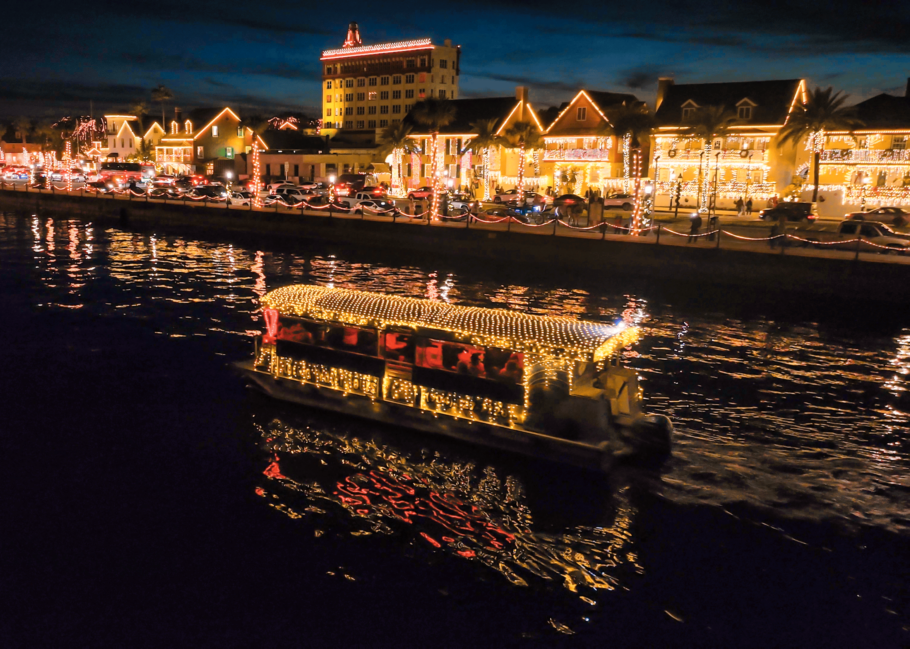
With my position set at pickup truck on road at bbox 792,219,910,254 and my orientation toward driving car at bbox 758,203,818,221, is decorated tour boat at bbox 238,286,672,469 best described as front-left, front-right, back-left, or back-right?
back-left

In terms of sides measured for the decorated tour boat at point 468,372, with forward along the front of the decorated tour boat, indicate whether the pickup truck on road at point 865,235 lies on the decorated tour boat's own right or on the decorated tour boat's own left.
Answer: on the decorated tour boat's own right

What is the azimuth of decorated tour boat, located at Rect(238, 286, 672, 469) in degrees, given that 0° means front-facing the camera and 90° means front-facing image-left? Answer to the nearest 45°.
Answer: approximately 135°

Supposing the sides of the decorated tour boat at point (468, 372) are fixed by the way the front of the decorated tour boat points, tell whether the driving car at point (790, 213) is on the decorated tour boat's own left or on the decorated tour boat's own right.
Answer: on the decorated tour boat's own right

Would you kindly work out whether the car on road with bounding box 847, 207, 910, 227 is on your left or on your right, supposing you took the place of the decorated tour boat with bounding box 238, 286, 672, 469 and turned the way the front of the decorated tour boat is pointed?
on your right
